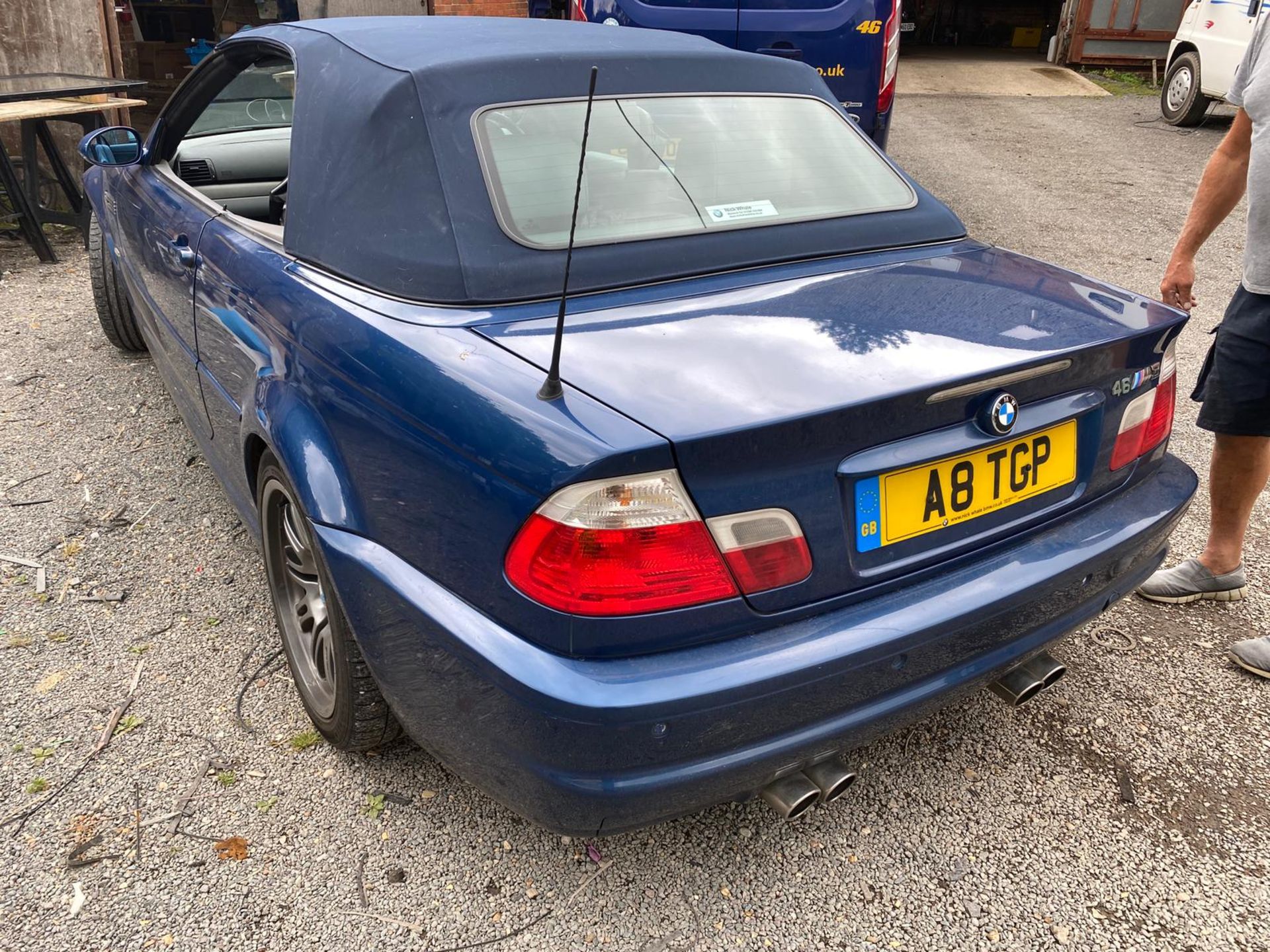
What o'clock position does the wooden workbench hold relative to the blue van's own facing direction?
The wooden workbench is roughly at 9 o'clock from the blue van.

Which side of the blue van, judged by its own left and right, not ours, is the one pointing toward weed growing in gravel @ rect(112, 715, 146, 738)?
back

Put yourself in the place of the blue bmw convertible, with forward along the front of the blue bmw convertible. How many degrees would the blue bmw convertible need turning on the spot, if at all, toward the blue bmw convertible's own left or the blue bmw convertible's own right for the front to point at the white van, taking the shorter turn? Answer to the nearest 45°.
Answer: approximately 90° to the blue bmw convertible's own right

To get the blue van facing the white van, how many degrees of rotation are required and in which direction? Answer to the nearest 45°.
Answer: approximately 45° to its right

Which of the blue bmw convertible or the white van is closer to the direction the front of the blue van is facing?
the white van

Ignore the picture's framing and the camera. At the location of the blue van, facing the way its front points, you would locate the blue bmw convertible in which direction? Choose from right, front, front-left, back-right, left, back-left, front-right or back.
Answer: back

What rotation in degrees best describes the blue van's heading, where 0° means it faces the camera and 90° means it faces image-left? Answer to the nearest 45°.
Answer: approximately 180°

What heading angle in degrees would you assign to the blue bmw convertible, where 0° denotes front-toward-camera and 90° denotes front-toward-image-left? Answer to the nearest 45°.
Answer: approximately 135°

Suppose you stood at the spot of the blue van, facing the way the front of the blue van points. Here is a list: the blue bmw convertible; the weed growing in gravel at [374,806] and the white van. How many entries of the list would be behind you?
2
